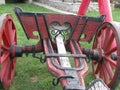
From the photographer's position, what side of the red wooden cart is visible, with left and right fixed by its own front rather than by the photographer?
front
